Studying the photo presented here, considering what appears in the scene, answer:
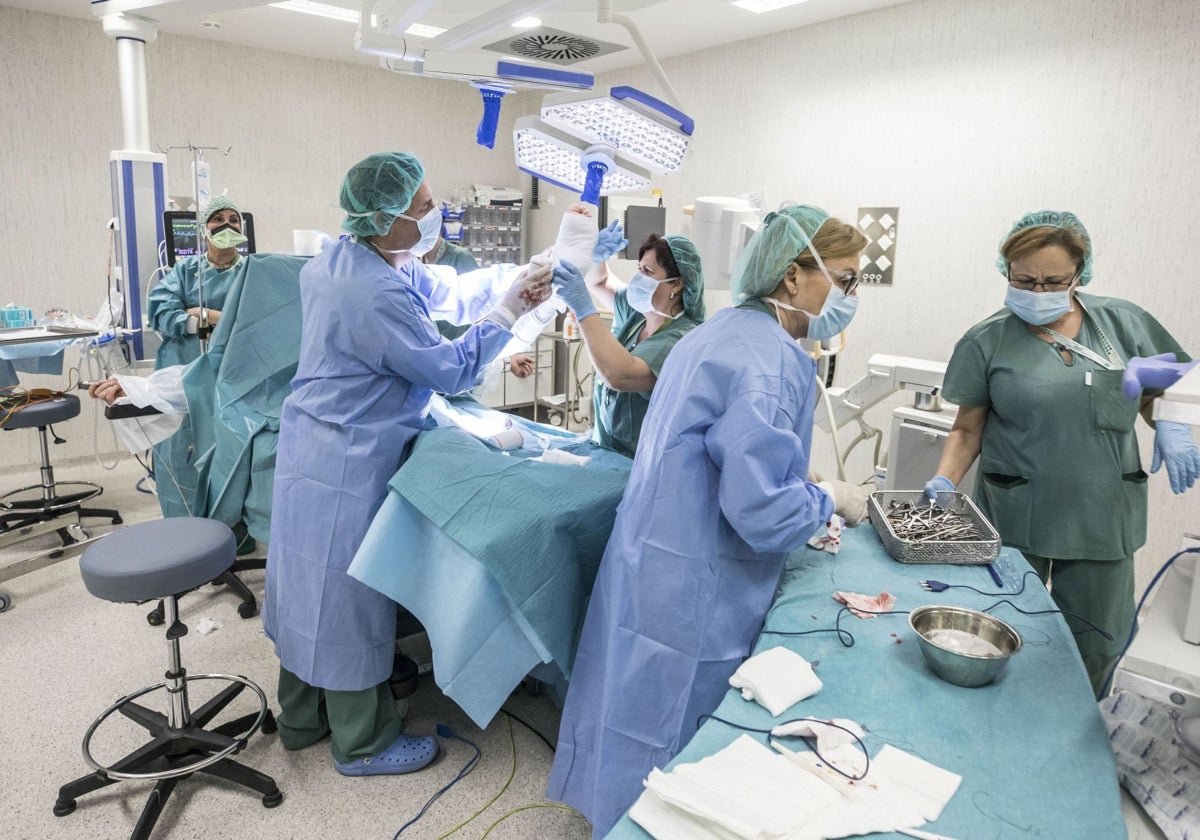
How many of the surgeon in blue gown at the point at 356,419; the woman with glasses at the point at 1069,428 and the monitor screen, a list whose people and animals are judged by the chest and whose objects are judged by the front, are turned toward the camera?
2

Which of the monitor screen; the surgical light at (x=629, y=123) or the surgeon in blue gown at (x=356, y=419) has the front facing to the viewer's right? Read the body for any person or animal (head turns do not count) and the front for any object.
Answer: the surgeon in blue gown

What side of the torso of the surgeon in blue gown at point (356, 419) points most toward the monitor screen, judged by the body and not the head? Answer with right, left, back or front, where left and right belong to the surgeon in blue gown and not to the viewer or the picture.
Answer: left

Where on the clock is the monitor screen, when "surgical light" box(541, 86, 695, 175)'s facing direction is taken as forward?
The monitor screen is roughly at 3 o'clock from the surgical light.

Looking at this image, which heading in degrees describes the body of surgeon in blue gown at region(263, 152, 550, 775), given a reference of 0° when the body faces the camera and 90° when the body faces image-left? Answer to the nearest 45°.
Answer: approximately 270°

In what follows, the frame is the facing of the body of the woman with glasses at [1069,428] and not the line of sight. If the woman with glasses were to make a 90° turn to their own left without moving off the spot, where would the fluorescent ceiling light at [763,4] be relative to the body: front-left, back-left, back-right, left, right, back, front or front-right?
back-left
